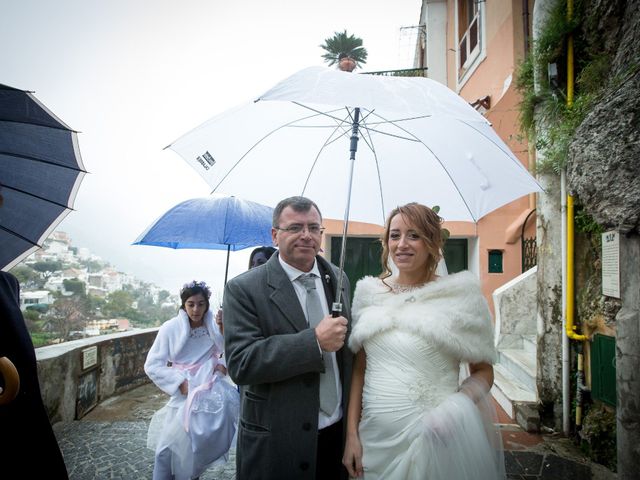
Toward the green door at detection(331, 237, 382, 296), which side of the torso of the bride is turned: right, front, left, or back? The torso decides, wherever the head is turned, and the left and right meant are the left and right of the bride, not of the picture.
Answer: back

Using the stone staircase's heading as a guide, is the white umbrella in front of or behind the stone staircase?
in front

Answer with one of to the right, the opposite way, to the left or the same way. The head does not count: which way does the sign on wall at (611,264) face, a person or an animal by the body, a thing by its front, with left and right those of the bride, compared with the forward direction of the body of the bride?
to the right

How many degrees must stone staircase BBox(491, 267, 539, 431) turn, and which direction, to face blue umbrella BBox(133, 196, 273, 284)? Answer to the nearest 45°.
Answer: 0° — it already faces it

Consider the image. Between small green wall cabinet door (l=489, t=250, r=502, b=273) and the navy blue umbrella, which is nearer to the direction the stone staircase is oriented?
the navy blue umbrella

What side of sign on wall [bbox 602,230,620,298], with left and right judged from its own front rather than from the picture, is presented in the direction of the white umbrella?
front

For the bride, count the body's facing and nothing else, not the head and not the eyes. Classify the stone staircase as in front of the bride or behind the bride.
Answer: behind

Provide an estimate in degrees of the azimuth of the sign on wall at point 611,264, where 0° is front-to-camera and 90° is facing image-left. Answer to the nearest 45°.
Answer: approximately 45°

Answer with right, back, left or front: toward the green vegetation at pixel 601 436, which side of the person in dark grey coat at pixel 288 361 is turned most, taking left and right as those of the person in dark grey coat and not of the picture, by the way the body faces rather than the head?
left

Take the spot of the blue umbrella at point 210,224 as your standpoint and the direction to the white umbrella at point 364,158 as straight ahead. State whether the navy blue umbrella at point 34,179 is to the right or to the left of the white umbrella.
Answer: right

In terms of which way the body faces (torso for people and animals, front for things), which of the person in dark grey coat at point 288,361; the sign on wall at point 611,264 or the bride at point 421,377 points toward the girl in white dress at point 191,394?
the sign on wall
